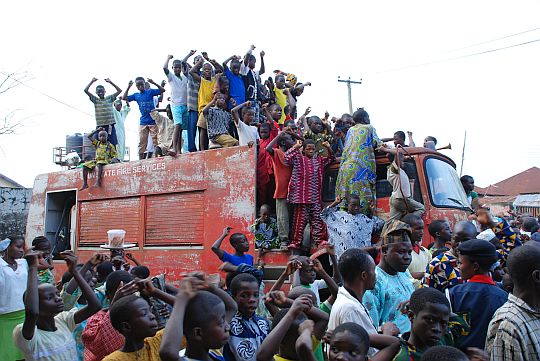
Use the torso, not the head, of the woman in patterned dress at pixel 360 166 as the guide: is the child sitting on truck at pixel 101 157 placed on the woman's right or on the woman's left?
on the woman's left

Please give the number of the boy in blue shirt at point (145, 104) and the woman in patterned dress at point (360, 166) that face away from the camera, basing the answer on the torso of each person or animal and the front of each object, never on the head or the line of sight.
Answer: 1

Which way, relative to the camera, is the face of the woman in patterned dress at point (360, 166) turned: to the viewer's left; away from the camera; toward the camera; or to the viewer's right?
away from the camera

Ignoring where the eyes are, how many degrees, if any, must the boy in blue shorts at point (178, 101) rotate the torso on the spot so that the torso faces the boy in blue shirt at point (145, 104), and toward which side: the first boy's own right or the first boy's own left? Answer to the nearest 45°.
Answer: approximately 135° to the first boy's own right

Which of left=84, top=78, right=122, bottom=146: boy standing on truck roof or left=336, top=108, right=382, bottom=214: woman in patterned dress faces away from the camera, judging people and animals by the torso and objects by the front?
the woman in patterned dress

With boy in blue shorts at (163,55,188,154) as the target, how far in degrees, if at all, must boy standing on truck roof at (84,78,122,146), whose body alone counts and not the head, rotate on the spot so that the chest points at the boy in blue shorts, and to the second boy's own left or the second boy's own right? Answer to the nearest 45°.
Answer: approximately 45° to the second boy's own left

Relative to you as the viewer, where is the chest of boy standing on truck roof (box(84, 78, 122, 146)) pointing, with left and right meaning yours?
facing the viewer

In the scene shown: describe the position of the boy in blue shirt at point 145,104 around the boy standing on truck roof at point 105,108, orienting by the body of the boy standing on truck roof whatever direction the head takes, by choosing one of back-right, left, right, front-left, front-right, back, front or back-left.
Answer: front-left

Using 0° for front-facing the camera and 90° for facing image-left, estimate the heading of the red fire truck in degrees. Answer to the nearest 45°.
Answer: approximately 315°

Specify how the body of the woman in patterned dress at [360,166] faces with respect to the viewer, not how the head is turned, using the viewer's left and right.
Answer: facing away from the viewer

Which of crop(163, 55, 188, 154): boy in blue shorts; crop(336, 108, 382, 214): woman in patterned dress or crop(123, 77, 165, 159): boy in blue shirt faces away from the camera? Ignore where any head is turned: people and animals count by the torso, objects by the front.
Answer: the woman in patterned dress

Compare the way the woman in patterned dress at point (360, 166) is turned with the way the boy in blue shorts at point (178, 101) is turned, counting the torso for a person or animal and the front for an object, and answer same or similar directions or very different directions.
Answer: very different directions

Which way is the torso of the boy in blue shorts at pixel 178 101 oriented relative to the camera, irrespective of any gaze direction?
toward the camera

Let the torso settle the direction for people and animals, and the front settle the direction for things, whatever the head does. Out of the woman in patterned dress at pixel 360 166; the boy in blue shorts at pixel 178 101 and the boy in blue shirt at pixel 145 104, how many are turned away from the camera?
1

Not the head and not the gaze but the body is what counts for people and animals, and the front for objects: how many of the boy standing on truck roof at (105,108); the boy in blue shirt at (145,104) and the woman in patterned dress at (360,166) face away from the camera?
1

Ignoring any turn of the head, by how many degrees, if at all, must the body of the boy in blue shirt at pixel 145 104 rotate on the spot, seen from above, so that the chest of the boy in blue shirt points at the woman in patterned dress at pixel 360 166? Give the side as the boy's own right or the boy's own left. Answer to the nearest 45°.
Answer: approximately 45° to the boy's own left

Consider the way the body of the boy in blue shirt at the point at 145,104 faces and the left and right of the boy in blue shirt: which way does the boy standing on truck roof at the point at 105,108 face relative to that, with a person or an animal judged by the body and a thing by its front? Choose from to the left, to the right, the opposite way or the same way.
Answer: the same way
